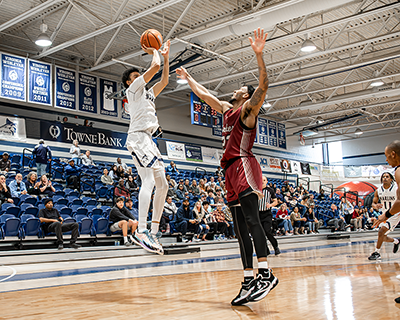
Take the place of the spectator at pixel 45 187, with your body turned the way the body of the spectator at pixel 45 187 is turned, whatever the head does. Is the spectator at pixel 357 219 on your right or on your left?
on your left

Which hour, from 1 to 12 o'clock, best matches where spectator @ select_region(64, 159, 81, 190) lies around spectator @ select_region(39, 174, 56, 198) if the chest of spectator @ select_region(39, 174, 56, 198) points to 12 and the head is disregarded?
spectator @ select_region(64, 159, 81, 190) is roughly at 8 o'clock from spectator @ select_region(39, 174, 56, 198).

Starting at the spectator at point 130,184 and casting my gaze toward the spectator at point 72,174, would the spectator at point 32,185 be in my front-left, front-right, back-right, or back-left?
front-left

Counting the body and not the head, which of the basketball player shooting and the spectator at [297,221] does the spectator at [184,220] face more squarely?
the basketball player shooting

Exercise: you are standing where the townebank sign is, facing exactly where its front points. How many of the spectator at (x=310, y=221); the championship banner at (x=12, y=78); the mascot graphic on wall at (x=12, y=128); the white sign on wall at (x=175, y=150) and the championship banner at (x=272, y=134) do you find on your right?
2

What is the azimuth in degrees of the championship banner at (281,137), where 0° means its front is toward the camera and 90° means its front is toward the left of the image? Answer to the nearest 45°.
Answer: approximately 315°

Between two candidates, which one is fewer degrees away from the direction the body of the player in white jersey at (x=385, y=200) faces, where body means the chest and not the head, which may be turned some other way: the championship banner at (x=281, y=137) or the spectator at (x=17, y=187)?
the spectator

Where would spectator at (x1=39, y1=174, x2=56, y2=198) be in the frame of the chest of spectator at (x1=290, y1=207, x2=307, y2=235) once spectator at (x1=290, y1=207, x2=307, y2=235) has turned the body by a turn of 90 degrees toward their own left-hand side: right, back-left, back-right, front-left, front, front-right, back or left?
back

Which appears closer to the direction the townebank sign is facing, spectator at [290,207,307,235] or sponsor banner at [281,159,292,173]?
the spectator

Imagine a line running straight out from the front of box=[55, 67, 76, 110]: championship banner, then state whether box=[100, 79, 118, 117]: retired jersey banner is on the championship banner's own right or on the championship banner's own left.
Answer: on the championship banner's own left

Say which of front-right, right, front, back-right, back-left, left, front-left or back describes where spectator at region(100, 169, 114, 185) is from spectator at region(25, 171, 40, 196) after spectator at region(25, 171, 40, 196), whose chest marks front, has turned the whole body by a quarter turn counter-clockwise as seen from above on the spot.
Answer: front

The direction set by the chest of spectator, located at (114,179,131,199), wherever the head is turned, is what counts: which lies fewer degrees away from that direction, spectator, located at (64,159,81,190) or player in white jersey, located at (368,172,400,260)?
the player in white jersey

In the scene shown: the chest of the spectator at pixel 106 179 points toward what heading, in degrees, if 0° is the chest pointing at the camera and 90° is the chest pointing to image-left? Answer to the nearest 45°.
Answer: approximately 315°

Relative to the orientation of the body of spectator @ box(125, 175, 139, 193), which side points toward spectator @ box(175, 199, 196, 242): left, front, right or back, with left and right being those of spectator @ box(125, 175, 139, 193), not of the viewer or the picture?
front

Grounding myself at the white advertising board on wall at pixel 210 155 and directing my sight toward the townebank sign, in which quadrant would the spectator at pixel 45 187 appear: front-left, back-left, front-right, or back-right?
front-left
